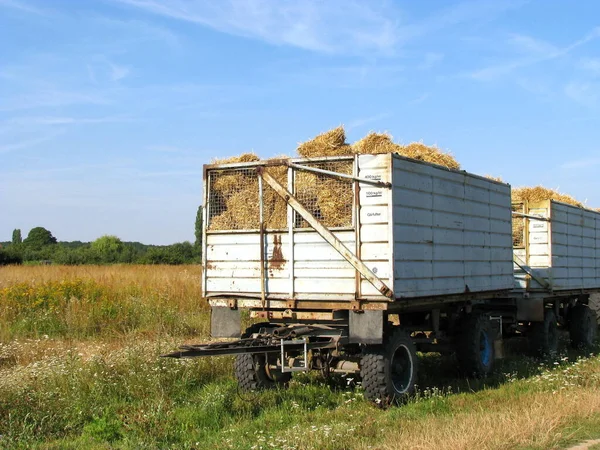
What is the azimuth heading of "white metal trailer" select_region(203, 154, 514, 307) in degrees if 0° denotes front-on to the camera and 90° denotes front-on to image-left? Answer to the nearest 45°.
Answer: approximately 45°

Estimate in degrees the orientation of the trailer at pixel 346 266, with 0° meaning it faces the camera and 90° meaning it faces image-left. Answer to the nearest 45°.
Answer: approximately 45°

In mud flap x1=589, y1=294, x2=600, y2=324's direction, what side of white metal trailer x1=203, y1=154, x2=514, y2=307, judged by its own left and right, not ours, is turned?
back
